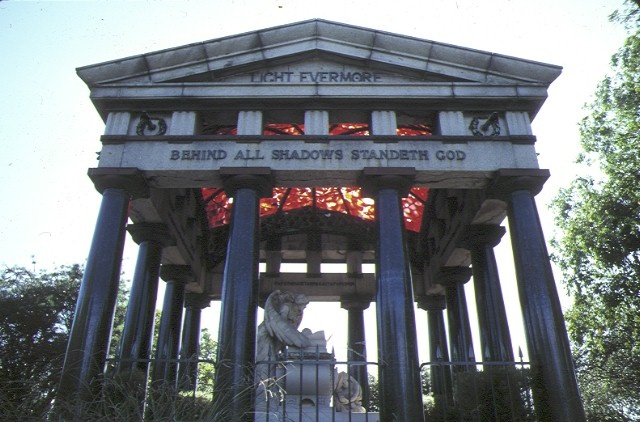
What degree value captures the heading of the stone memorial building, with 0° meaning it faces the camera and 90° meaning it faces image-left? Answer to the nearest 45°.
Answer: approximately 0°

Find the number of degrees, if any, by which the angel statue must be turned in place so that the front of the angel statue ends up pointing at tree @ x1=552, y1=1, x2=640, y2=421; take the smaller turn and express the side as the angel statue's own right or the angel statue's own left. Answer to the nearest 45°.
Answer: approximately 45° to the angel statue's own left

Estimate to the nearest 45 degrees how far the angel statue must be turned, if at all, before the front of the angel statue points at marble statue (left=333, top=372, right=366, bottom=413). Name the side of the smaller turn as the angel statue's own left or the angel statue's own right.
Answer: approximately 45° to the angel statue's own left

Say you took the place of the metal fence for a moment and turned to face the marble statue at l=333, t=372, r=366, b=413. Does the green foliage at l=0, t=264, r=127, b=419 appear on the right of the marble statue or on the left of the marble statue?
left

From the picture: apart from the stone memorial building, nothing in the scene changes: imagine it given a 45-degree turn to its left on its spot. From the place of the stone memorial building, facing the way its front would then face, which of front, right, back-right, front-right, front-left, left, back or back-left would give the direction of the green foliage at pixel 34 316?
back
